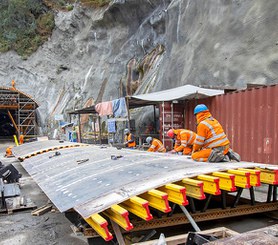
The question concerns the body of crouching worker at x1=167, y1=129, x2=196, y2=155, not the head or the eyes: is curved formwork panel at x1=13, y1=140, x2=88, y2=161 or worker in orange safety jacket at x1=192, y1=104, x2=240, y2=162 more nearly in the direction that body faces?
the curved formwork panel

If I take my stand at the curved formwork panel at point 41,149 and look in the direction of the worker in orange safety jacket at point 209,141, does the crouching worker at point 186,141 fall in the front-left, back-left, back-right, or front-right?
front-left

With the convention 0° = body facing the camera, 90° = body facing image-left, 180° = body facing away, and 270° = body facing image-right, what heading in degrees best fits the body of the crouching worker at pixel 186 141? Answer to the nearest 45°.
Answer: approximately 90°

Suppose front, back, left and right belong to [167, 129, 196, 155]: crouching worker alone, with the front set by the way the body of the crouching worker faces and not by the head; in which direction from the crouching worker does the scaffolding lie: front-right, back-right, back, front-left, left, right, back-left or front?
front-right

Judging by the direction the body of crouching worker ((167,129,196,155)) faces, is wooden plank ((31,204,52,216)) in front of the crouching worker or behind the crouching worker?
in front

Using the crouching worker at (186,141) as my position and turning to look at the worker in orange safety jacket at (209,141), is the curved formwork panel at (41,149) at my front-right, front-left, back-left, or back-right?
back-right

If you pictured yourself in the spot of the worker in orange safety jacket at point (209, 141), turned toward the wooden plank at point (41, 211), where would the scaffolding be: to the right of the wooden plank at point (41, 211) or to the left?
right

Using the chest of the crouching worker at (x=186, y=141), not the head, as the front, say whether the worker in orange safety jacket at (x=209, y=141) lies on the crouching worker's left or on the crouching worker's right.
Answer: on the crouching worker's left

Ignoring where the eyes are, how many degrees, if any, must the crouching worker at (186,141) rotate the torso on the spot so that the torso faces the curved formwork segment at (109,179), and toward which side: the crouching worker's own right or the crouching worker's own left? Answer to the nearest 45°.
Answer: approximately 90° to the crouching worker's own left

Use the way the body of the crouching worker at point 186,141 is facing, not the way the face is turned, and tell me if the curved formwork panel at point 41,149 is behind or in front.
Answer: in front
